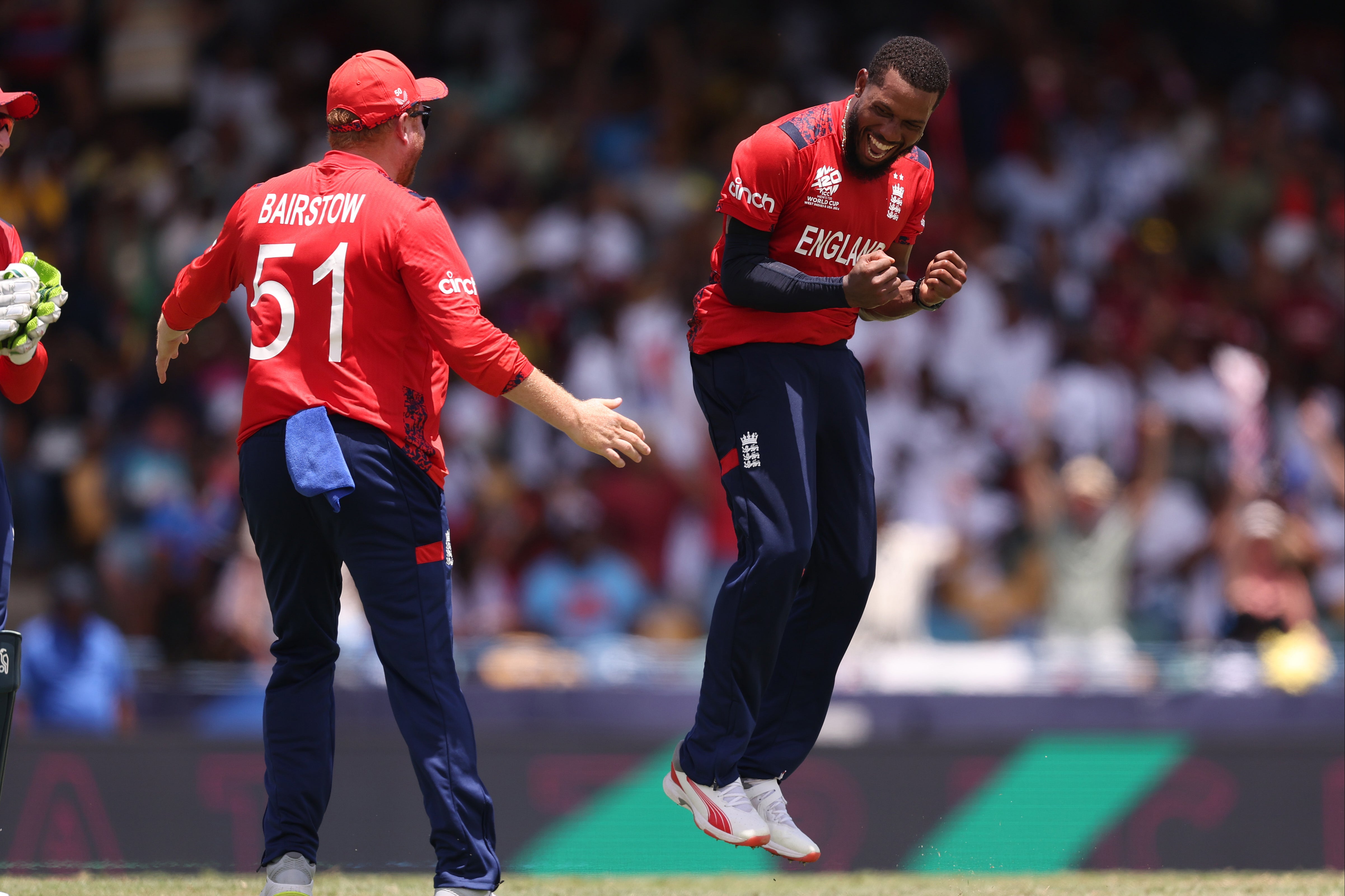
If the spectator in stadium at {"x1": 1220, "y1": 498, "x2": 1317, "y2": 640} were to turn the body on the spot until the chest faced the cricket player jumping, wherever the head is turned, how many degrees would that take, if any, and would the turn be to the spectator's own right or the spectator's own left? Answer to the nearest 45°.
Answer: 0° — they already face them

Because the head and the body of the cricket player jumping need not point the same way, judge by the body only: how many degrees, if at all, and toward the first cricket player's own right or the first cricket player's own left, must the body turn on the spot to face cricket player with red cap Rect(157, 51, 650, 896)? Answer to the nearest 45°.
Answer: approximately 90° to the first cricket player's own right

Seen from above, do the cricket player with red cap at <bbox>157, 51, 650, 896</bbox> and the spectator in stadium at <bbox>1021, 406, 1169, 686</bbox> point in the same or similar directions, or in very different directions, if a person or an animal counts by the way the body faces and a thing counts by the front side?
very different directions

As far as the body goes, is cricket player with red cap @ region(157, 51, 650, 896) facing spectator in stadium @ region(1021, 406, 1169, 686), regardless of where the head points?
yes

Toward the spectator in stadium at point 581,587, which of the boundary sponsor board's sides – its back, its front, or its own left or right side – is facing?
back

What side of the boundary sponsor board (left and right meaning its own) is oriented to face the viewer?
front

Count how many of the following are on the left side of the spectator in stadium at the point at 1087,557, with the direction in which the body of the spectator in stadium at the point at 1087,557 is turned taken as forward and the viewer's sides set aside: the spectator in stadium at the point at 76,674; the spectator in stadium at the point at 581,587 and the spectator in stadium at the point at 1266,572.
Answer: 1

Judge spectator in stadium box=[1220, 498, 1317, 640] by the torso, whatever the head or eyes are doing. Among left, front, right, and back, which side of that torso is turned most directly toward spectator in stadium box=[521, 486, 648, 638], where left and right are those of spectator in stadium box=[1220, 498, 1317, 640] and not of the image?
right

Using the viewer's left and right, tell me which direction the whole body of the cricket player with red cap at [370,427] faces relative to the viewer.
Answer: facing away from the viewer and to the right of the viewer

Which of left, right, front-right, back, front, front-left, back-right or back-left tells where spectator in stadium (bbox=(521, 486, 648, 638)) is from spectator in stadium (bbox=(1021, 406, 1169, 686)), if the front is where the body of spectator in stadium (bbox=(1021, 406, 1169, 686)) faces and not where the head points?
right

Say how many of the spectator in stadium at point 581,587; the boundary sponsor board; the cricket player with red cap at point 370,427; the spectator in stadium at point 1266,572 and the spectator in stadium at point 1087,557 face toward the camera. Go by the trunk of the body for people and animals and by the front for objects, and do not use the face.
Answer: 4
